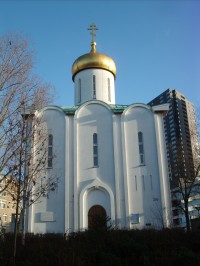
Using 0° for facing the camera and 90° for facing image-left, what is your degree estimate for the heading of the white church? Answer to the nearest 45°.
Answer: approximately 0°

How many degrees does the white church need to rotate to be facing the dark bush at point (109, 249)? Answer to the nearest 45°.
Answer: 0° — it already faces it
